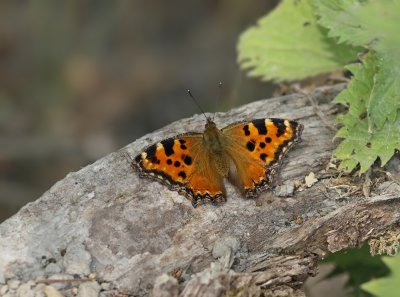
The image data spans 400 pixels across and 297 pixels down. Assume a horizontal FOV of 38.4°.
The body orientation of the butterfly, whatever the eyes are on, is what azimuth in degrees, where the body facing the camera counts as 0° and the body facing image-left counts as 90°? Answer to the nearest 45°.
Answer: approximately 180°

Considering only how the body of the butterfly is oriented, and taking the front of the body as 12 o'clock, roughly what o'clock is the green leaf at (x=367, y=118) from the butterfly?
The green leaf is roughly at 3 o'clock from the butterfly.

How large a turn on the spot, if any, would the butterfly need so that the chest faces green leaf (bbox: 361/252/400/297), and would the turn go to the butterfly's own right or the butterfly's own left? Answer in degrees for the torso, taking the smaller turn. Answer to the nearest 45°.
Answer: approximately 180°

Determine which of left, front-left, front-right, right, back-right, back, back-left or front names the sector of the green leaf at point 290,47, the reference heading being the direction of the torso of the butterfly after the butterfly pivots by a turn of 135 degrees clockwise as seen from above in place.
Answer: left
